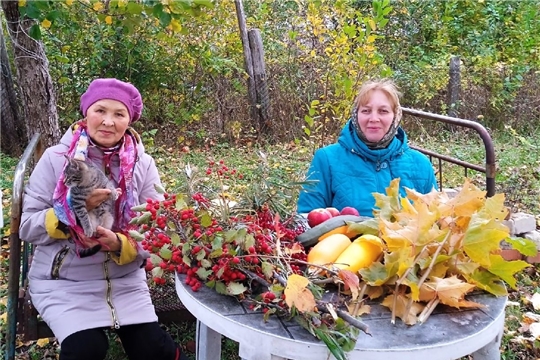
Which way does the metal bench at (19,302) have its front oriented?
toward the camera

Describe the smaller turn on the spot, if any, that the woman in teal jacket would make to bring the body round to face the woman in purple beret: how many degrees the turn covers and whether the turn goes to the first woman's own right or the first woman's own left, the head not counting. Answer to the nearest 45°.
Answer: approximately 45° to the first woman's own right

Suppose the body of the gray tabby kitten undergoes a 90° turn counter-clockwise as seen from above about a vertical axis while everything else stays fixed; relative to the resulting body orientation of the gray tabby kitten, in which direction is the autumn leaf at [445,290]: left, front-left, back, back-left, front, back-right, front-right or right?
front-left

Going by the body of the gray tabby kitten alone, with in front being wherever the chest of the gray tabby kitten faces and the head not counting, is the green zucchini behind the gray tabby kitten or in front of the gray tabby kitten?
behind

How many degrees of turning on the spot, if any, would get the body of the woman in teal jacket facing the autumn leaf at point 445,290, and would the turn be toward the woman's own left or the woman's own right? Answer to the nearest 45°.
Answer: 0° — they already face it

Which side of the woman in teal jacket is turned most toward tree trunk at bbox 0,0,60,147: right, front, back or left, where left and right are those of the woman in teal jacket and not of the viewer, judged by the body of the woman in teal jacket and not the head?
right

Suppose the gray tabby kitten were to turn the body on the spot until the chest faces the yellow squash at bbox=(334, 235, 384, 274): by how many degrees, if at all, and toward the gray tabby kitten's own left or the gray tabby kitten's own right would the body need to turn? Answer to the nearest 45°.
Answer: approximately 135° to the gray tabby kitten's own left

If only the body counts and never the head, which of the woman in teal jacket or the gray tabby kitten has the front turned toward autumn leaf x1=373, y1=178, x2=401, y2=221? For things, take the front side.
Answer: the woman in teal jacket

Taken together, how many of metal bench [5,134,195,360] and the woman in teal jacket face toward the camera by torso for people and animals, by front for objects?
2

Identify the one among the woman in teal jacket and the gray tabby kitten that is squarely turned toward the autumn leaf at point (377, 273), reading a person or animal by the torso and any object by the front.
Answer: the woman in teal jacket

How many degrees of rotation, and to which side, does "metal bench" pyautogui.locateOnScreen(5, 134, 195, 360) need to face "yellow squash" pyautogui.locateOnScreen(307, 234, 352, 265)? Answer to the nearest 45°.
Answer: approximately 45° to its left

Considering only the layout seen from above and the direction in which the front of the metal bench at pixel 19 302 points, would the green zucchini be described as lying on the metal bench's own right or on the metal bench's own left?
on the metal bench's own left

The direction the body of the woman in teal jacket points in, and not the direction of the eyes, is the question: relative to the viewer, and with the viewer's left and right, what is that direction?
facing the viewer
